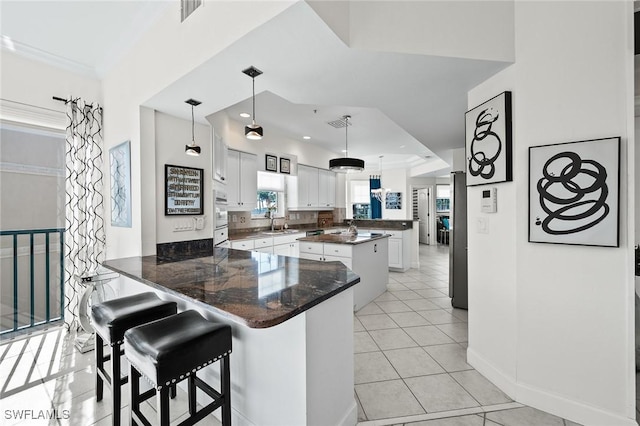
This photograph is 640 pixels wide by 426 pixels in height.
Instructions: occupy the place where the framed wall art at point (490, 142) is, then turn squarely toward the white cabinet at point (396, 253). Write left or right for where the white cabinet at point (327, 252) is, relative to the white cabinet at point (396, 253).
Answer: left

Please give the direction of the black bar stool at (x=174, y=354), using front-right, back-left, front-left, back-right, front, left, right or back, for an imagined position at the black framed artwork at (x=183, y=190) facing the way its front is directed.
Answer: front-right

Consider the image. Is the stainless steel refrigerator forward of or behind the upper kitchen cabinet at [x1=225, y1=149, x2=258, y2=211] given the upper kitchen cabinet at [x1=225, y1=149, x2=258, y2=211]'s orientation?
forward

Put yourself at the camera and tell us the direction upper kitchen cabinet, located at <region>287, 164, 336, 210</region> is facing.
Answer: facing the viewer and to the right of the viewer

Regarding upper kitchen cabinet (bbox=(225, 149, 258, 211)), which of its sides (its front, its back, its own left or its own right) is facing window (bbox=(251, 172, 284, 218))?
left

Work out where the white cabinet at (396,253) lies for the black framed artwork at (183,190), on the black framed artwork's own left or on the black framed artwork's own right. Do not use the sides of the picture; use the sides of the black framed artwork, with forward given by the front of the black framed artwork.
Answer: on the black framed artwork's own left

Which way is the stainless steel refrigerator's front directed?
to the viewer's left

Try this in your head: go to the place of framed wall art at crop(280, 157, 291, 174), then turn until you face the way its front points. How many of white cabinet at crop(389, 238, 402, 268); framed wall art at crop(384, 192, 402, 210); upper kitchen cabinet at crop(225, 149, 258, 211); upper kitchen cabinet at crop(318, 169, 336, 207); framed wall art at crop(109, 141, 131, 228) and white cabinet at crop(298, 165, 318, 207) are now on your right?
2

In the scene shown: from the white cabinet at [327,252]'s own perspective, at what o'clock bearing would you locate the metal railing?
The metal railing is roughly at 1 o'clock from the white cabinet.

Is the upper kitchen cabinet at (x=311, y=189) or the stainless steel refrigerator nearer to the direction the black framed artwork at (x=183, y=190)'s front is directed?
the stainless steel refrigerator
